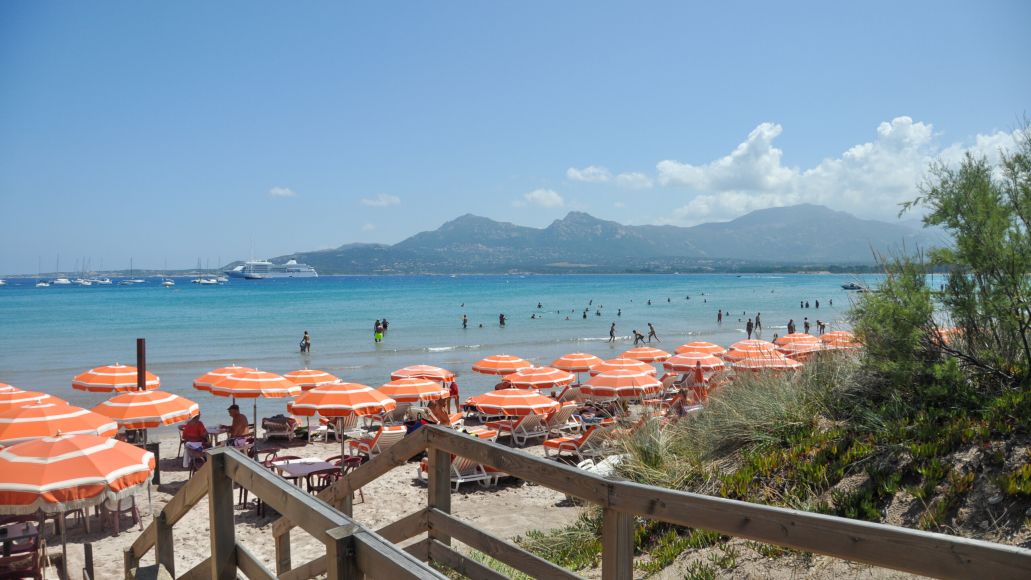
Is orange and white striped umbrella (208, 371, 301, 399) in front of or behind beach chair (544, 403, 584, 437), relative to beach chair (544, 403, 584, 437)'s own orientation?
in front

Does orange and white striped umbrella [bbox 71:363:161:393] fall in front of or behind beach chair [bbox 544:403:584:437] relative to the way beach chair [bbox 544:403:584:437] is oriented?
in front

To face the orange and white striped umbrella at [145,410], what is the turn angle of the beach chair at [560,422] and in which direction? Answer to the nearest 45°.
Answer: approximately 45° to its left

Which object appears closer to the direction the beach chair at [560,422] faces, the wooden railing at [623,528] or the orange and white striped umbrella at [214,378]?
the orange and white striped umbrella

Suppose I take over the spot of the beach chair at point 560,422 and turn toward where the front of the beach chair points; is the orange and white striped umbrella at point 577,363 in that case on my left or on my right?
on my right

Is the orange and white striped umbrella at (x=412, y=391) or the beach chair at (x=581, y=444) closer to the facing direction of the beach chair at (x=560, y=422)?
the orange and white striped umbrella

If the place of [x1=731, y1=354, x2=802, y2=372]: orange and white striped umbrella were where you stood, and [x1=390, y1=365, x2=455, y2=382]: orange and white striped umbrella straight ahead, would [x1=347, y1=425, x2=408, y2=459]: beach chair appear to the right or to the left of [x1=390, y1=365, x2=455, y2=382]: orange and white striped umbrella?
left
